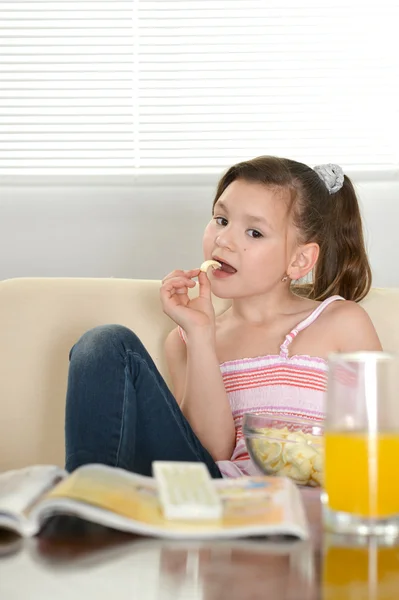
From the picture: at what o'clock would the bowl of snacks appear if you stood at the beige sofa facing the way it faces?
The bowl of snacks is roughly at 11 o'clock from the beige sofa.

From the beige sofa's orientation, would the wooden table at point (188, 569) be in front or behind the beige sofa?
in front

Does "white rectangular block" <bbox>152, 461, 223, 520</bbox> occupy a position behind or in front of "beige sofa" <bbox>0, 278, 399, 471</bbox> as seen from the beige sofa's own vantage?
in front

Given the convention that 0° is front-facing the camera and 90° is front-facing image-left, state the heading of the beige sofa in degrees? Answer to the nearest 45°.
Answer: approximately 0°

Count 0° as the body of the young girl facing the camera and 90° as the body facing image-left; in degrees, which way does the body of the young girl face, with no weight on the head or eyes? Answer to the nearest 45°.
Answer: approximately 45°

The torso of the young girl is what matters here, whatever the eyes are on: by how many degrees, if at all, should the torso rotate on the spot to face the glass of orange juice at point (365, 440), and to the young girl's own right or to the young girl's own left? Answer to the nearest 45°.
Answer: approximately 45° to the young girl's own left

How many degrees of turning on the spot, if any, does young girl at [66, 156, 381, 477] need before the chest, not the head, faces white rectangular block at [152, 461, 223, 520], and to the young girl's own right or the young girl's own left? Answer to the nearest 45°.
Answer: approximately 45° to the young girl's own left

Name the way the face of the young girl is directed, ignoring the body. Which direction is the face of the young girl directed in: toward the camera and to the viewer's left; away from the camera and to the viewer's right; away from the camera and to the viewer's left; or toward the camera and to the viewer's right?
toward the camera and to the viewer's left

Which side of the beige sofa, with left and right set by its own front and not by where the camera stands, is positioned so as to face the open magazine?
front

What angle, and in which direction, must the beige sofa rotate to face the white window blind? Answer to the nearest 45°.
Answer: approximately 180°

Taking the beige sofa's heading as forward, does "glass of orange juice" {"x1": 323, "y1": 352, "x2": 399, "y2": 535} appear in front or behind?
in front
